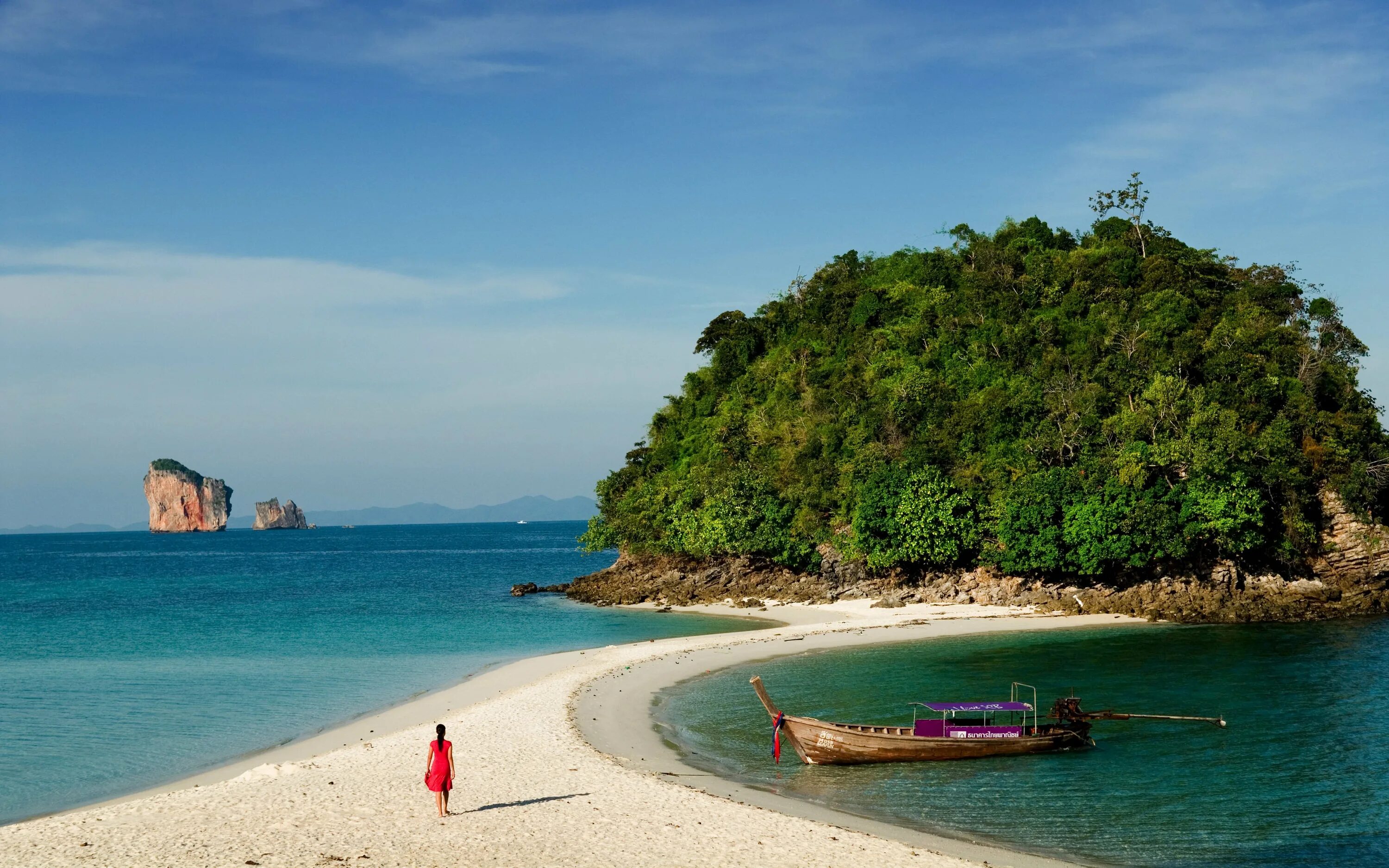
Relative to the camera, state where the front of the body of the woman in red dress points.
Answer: away from the camera

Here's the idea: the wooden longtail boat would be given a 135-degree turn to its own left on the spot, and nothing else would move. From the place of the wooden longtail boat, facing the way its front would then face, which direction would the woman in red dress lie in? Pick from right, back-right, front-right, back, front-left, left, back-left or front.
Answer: right

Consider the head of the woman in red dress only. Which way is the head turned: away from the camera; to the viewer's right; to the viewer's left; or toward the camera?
away from the camera

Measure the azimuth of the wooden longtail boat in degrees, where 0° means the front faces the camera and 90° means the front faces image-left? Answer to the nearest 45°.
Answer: approximately 90°
